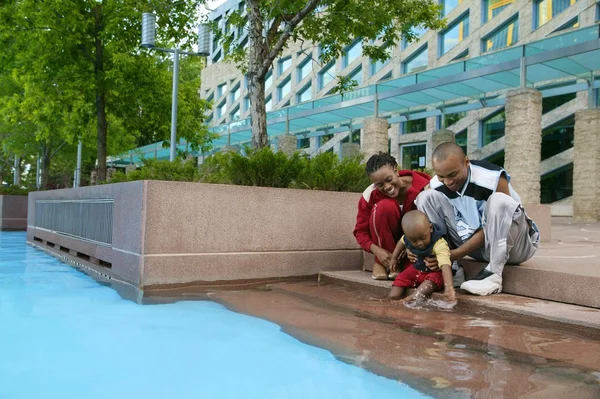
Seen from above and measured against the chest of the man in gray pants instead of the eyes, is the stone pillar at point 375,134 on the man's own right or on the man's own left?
on the man's own right

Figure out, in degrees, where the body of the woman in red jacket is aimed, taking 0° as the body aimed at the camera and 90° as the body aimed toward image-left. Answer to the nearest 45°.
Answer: approximately 0°

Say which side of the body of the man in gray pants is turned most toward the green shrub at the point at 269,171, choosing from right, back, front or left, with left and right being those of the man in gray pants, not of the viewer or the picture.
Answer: right

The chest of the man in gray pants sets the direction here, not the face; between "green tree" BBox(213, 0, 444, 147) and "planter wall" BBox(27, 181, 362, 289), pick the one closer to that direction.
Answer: the planter wall

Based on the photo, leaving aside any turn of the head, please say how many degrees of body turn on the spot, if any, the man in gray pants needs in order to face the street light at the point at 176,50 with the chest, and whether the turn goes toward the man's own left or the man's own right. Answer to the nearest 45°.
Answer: approximately 90° to the man's own right

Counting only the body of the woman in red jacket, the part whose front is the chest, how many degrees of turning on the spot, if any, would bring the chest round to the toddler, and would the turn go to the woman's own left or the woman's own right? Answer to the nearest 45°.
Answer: approximately 45° to the woman's own left

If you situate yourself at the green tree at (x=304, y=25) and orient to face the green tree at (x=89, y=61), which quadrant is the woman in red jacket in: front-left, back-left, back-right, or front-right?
back-left

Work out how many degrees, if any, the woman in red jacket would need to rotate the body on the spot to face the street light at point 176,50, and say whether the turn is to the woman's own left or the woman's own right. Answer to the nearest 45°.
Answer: approximately 135° to the woman's own right

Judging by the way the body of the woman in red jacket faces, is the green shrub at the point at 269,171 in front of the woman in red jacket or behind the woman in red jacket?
behind

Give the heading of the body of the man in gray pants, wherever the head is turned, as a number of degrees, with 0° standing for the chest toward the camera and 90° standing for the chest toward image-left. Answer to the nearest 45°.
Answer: approximately 45°

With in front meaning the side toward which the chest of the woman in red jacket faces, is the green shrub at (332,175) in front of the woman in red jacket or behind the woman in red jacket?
behind

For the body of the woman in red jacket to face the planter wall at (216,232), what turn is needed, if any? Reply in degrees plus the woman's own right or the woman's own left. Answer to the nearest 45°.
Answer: approximately 90° to the woman's own right

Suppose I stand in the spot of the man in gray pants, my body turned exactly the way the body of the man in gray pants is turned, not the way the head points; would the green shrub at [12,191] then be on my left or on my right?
on my right
